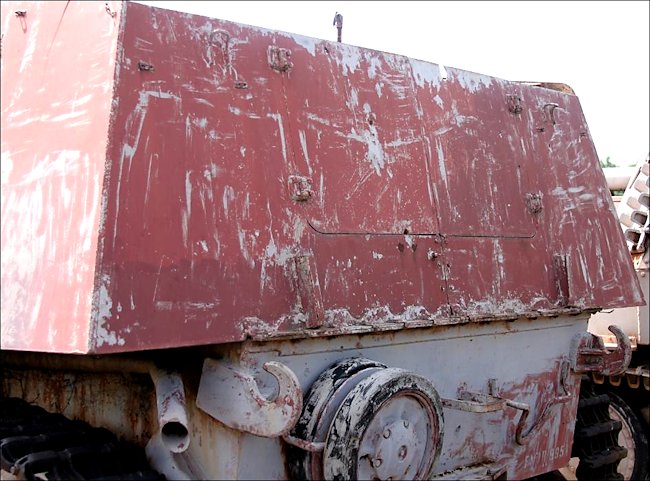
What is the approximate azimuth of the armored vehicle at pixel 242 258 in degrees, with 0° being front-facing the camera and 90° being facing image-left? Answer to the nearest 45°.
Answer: approximately 135°
